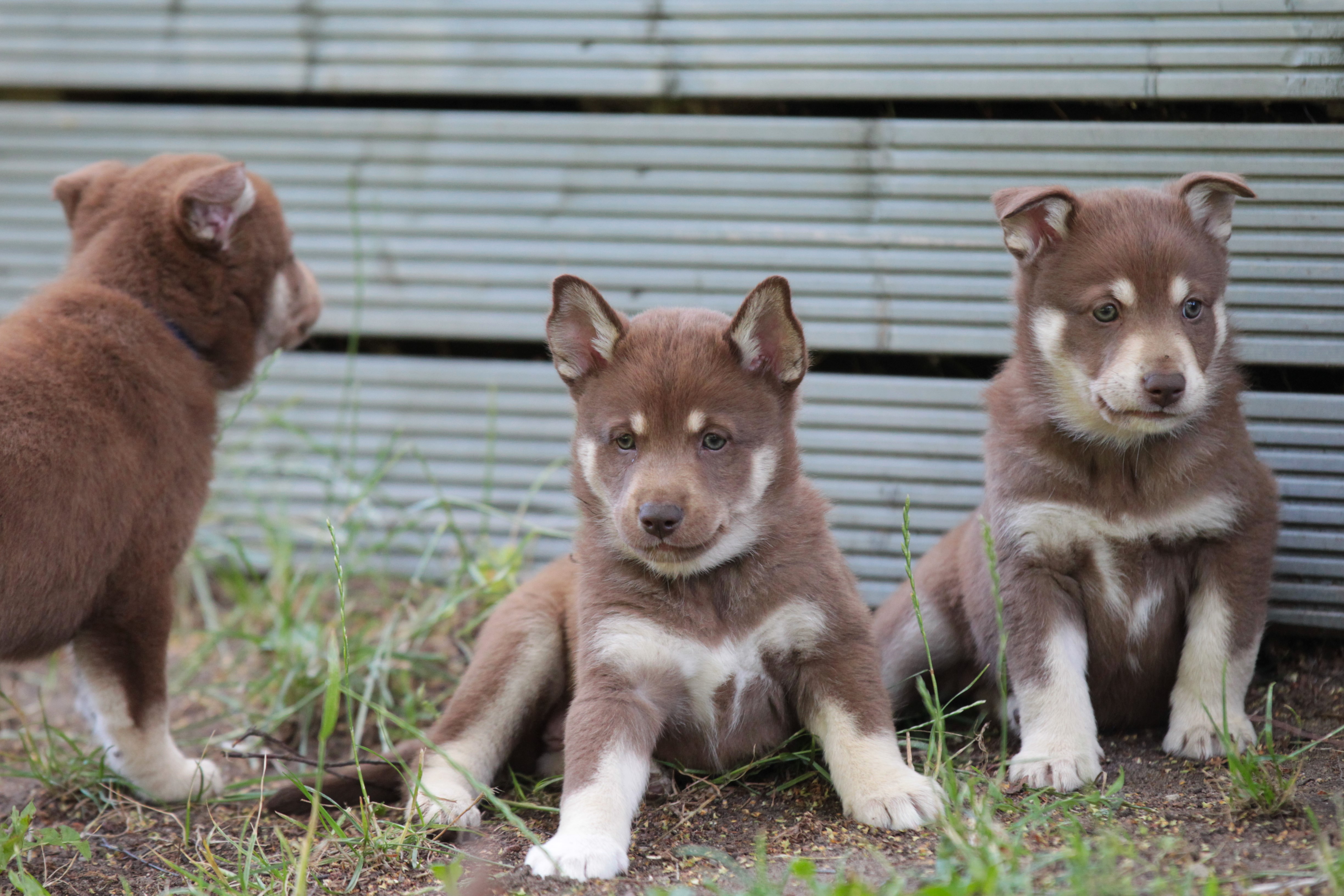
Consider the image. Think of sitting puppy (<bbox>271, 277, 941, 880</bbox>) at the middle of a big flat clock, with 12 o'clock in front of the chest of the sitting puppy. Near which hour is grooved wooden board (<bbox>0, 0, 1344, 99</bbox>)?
The grooved wooden board is roughly at 6 o'clock from the sitting puppy.

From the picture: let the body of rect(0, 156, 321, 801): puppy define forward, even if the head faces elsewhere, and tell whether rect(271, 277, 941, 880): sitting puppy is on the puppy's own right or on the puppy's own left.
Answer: on the puppy's own right

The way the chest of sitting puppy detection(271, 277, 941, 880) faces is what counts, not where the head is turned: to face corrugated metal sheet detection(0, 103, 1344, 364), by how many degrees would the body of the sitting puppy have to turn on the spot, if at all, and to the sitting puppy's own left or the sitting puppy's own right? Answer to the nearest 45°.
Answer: approximately 180°

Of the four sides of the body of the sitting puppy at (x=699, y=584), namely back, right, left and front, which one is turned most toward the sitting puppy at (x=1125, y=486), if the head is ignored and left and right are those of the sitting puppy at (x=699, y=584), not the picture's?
left

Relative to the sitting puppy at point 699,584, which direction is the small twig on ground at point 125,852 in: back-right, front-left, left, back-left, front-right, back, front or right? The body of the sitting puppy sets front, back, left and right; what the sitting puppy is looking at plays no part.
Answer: right

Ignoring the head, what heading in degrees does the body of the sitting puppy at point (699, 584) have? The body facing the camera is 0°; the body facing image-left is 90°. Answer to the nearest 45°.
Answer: approximately 0°

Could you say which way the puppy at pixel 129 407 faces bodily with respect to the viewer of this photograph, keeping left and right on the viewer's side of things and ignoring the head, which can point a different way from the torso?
facing away from the viewer and to the right of the viewer

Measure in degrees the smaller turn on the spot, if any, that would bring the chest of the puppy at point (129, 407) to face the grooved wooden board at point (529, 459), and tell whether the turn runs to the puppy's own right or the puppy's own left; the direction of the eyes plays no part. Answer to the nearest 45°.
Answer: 0° — it already faces it

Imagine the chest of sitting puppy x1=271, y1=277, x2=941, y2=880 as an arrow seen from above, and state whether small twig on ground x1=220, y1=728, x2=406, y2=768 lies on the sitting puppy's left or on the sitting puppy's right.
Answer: on the sitting puppy's right

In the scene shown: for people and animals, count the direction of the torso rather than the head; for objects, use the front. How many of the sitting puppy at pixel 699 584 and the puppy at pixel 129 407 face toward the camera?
1
